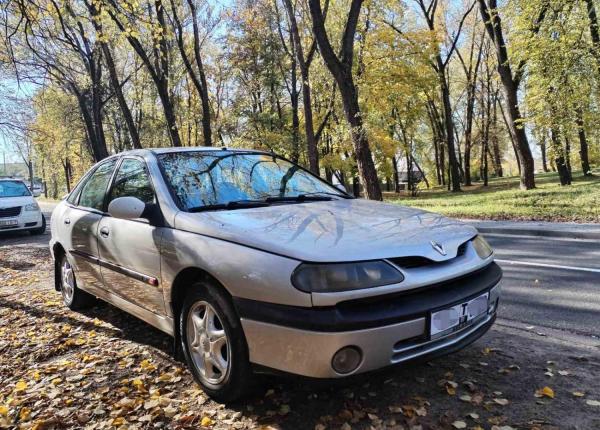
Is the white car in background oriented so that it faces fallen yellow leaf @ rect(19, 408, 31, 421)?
yes

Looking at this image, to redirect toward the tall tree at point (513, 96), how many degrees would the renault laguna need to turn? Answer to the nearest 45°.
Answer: approximately 90° to its left

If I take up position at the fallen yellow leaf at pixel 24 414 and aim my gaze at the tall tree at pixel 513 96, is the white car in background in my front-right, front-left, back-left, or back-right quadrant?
front-left

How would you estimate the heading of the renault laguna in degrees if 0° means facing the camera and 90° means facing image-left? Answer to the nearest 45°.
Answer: approximately 315°

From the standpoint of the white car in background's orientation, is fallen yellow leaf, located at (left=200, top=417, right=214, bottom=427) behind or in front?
in front

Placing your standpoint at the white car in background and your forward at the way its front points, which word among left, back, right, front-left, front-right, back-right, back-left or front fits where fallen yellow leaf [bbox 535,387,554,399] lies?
front

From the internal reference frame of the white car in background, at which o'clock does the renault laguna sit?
The renault laguna is roughly at 12 o'clock from the white car in background.

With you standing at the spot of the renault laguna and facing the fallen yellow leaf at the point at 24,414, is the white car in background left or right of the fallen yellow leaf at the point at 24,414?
right

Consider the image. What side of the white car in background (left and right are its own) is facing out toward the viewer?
front

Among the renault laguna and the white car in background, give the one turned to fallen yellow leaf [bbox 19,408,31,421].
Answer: the white car in background

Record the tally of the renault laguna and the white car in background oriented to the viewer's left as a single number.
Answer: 0
